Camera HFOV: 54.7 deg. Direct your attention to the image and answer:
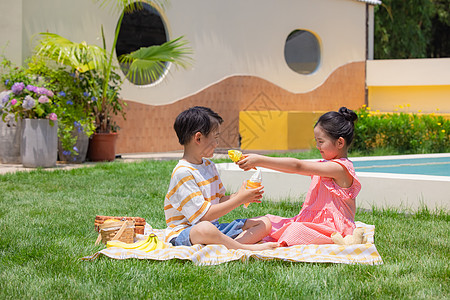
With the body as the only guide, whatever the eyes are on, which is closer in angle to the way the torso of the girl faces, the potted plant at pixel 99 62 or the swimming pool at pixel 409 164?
the potted plant

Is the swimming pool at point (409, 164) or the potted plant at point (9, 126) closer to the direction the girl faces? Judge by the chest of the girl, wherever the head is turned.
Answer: the potted plant

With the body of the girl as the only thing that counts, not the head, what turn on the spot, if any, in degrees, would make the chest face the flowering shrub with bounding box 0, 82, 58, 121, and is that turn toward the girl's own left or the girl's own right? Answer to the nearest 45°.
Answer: approximately 45° to the girl's own right

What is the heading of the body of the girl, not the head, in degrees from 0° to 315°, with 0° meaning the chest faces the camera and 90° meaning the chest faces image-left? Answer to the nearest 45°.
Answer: approximately 90°

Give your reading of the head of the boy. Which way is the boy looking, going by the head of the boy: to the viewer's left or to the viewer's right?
to the viewer's right

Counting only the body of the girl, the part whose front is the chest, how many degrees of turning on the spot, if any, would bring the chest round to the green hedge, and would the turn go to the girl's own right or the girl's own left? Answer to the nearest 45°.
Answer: approximately 90° to the girl's own right
